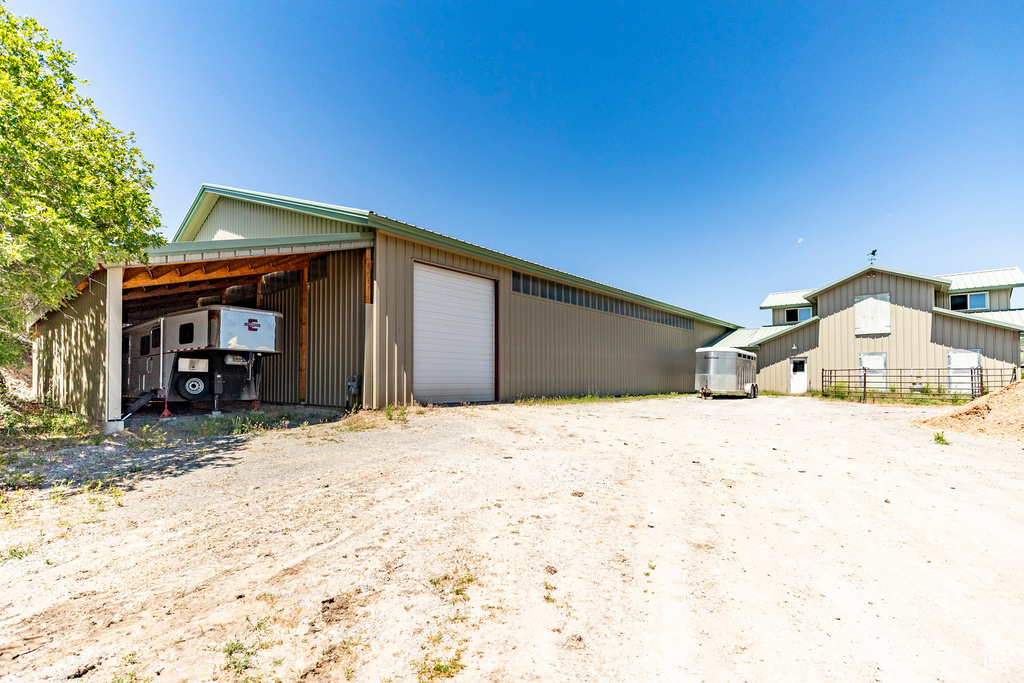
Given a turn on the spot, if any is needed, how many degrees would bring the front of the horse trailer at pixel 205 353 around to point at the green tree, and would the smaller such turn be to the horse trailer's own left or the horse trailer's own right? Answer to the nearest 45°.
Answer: approximately 90° to the horse trailer's own right

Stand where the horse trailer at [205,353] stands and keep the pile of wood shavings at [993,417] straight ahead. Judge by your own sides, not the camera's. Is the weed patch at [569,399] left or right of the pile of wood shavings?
left

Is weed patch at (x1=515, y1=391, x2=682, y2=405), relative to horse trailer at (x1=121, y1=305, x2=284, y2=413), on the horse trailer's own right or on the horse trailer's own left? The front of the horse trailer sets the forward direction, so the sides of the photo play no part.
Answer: on the horse trailer's own left
